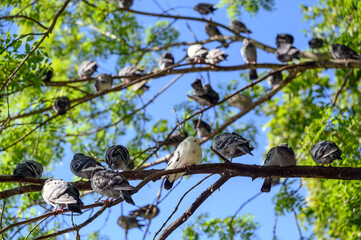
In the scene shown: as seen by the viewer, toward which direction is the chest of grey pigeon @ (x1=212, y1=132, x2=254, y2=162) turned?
to the viewer's left

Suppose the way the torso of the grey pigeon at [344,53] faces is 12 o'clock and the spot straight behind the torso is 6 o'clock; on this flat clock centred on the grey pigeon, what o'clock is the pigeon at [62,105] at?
The pigeon is roughly at 11 o'clock from the grey pigeon.

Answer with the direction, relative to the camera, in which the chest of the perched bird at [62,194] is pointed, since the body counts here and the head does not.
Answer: to the viewer's left

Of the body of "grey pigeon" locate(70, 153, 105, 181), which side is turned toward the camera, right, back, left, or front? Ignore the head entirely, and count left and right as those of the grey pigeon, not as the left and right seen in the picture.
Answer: left
